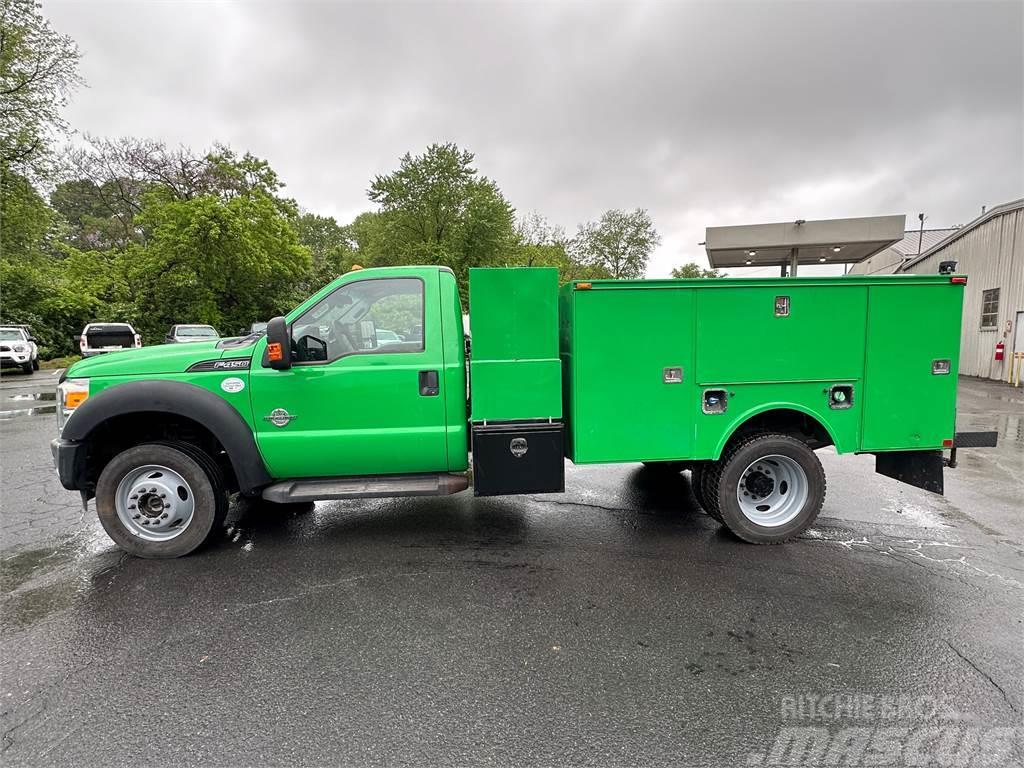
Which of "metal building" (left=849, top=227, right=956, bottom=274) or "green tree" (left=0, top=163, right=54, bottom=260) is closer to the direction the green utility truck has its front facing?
the green tree

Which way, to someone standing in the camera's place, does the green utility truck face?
facing to the left of the viewer

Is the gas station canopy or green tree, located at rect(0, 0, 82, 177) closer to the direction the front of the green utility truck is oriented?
the green tree

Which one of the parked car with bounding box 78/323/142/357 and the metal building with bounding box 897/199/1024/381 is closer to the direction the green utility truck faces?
the parked car
